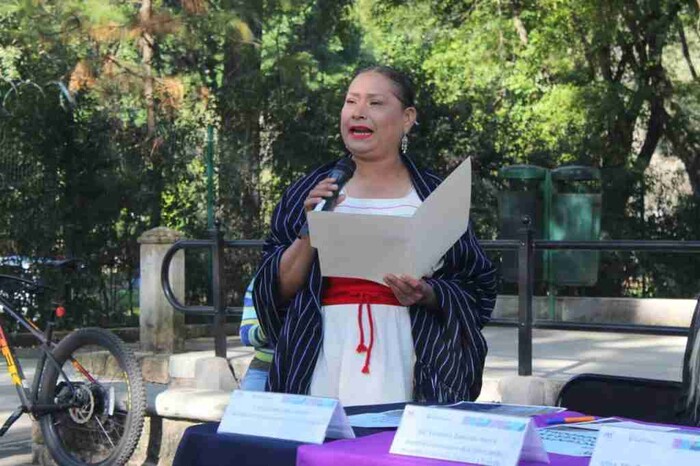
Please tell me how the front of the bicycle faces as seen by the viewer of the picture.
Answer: facing away from the viewer and to the left of the viewer

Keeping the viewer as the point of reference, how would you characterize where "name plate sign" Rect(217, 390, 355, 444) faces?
facing the viewer and to the left of the viewer

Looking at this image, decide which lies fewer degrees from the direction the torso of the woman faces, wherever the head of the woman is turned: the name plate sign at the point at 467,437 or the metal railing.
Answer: the name plate sign

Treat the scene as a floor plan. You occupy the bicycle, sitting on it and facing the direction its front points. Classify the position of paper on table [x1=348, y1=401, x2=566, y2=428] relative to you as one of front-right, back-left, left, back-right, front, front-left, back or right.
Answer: back-left

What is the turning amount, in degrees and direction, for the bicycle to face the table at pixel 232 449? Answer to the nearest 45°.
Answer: approximately 135° to its left

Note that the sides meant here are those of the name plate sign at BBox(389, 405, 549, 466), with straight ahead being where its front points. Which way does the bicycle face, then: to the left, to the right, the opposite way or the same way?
to the right

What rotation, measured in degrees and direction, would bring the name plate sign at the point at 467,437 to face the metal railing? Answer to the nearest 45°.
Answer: approximately 135° to its right

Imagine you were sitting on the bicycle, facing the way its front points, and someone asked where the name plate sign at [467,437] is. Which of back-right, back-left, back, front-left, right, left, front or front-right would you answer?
back-left

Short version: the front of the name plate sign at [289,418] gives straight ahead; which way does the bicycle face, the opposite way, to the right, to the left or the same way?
to the right

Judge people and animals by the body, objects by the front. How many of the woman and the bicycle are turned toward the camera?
1

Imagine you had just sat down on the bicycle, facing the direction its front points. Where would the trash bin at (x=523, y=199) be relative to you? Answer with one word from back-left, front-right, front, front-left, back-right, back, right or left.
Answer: right

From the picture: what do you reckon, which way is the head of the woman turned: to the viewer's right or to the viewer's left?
to the viewer's left

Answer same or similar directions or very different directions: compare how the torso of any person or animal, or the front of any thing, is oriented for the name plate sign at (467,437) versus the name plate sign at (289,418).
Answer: same or similar directions

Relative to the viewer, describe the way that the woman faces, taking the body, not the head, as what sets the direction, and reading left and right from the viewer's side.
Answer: facing the viewer

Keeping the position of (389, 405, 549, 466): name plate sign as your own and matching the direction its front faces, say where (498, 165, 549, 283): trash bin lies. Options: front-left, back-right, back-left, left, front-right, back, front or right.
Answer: back-right
